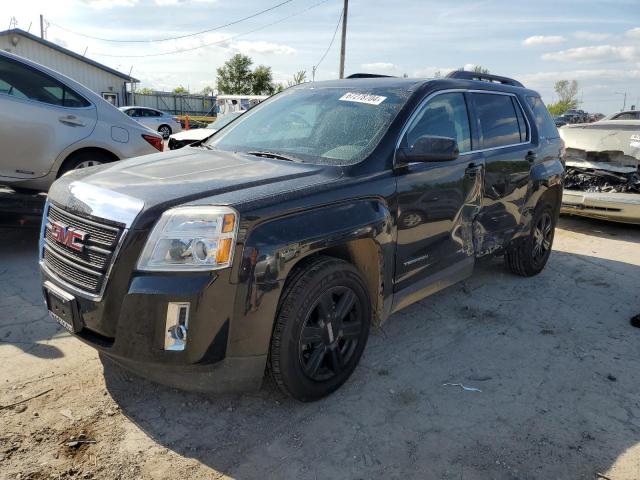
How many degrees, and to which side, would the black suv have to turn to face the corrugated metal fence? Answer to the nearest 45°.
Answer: approximately 135° to its right

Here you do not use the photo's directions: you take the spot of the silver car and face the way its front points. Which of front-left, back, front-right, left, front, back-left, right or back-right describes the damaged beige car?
back

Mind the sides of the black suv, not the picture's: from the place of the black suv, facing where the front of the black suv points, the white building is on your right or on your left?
on your right

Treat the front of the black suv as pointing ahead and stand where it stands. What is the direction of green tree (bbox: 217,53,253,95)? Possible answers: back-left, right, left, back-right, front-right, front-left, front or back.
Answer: back-right

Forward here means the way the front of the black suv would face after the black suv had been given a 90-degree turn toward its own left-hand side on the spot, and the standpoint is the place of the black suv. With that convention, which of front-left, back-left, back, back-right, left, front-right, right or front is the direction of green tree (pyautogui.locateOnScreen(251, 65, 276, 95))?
back-left

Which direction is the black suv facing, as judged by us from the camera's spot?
facing the viewer and to the left of the viewer

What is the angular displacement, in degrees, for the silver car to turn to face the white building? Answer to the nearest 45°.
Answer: approximately 90° to its right

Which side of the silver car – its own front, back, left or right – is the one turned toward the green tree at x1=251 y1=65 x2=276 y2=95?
right

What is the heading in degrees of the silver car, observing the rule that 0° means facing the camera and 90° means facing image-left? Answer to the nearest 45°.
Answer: approximately 90°

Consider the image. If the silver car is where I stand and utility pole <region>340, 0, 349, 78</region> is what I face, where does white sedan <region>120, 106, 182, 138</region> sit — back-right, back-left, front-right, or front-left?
front-left

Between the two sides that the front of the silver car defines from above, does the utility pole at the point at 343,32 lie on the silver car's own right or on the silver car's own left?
on the silver car's own right

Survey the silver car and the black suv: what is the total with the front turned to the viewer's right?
0
